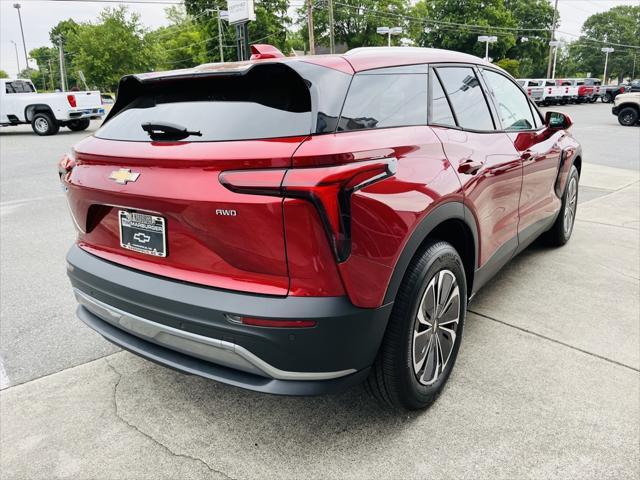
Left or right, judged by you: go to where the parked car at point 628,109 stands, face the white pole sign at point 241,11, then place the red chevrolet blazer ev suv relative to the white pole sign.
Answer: left

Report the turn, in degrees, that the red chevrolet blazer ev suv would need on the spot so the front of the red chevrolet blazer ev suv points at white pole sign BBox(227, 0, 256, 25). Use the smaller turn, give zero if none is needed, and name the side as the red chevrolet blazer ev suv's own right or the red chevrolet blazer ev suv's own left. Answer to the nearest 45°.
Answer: approximately 45° to the red chevrolet blazer ev suv's own left

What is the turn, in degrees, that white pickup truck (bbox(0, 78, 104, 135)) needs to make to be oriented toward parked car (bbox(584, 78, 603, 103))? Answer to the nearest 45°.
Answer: approximately 135° to its right

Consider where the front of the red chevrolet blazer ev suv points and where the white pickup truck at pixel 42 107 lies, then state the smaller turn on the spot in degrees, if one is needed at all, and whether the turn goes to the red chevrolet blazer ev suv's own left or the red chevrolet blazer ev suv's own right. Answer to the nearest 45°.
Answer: approximately 90° to the red chevrolet blazer ev suv's own left

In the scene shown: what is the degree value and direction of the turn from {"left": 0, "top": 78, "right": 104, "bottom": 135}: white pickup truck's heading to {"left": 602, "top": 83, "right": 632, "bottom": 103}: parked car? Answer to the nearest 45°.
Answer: approximately 135° to its right

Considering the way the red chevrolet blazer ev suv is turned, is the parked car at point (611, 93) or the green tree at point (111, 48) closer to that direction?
the parked car

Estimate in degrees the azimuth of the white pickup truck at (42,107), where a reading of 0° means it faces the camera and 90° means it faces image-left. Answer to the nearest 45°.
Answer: approximately 135°

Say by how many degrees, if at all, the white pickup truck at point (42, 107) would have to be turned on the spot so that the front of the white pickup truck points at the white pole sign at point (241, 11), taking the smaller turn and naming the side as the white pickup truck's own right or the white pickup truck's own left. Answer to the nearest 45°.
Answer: approximately 135° to the white pickup truck's own right

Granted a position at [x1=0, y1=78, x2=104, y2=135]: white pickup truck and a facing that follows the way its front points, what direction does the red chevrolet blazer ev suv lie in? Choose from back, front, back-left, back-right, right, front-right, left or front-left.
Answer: back-left

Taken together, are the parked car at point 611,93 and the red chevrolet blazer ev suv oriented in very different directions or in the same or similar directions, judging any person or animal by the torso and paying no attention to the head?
very different directions
